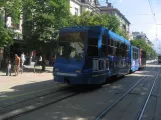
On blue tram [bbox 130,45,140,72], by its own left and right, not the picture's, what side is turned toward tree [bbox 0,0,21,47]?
front

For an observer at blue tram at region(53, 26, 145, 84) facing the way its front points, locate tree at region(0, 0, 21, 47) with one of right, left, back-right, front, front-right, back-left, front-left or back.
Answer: right

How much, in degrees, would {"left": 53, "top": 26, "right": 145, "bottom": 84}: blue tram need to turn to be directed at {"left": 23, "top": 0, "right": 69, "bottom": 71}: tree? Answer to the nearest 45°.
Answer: approximately 135° to its right

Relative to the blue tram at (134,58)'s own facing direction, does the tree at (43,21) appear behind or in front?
in front

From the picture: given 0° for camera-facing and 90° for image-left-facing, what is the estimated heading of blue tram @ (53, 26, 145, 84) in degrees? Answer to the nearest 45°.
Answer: approximately 45°

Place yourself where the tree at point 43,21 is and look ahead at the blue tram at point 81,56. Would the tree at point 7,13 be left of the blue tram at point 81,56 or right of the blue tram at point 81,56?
right
